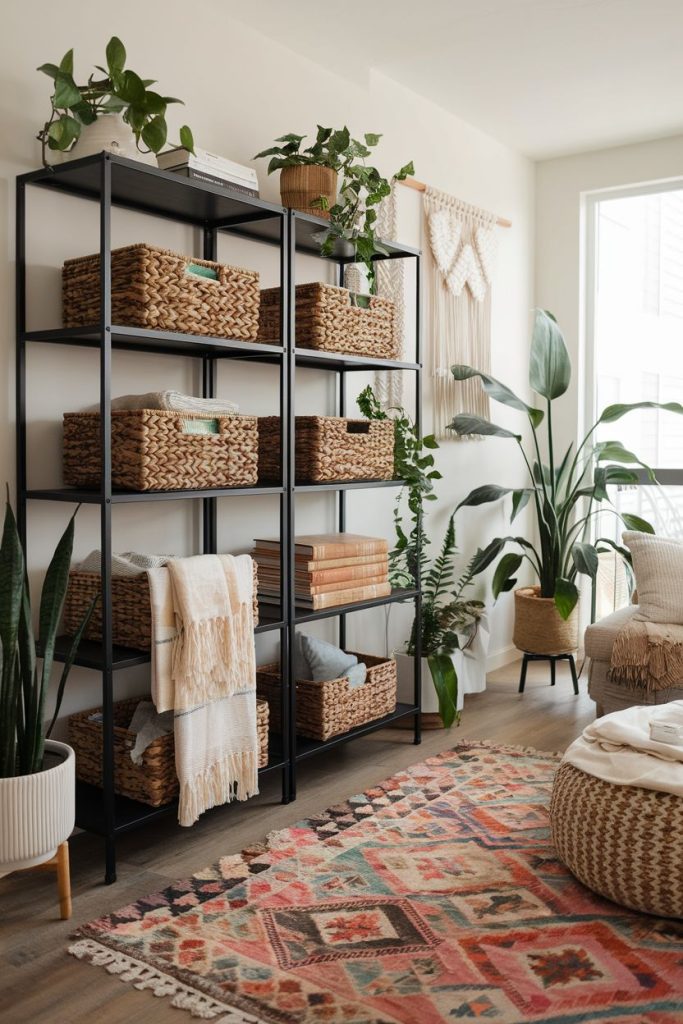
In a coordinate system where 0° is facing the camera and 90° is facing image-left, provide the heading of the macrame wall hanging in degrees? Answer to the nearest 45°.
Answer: approximately 315°

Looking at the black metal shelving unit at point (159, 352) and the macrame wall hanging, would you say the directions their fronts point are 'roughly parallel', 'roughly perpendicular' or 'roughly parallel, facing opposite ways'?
roughly parallel

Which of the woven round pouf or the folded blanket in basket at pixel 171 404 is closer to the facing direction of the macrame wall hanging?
the woven round pouf

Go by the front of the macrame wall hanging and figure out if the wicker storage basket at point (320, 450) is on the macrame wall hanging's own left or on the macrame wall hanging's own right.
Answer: on the macrame wall hanging's own right

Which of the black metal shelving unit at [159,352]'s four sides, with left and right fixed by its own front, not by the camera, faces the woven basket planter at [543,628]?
left

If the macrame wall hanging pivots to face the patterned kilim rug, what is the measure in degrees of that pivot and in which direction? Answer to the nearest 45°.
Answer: approximately 45° to its right

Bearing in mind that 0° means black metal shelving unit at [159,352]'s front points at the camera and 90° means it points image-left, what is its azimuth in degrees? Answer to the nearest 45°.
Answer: approximately 315°

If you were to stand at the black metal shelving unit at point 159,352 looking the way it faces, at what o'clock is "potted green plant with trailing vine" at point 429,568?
The potted green plant with trailing vine is roughly at 9 o'clock from the black metal shelving unit.

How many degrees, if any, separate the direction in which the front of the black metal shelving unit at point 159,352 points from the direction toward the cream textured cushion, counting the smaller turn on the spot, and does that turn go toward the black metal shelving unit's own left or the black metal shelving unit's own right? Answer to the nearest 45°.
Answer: approximately 90° to the black metal shelving unit's own left

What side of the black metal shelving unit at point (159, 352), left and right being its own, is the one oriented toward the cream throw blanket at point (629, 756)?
front

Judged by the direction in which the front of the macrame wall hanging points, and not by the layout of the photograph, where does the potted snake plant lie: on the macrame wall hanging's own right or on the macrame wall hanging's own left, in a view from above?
on the macrame wall hanging's own right

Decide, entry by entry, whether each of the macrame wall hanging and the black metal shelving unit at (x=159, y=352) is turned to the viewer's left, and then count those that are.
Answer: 0

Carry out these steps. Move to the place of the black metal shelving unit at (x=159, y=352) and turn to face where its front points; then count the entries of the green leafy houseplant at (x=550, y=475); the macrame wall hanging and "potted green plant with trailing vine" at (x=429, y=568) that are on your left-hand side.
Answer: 3
